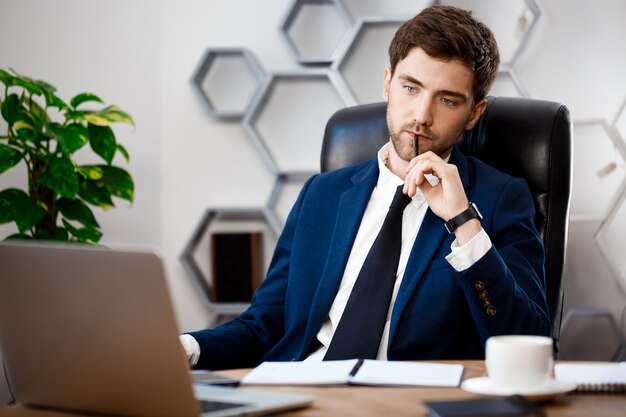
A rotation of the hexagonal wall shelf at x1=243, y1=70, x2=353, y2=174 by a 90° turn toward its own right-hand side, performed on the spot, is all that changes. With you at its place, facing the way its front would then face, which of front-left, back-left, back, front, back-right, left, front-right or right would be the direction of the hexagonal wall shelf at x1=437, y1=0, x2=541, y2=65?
back

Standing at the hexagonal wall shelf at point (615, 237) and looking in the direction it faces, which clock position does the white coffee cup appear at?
The white coffee cup is roughly at 12 o'clock from the hexagonal wall shelf.

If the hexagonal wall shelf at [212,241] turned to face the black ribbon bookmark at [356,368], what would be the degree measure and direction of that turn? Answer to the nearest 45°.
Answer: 0° — it already faces it

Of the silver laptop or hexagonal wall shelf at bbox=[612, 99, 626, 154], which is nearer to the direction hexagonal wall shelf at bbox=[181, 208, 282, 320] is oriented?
the silver laptop

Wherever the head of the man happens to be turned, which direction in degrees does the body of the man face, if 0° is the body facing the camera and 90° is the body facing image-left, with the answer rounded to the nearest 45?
approximately 45°

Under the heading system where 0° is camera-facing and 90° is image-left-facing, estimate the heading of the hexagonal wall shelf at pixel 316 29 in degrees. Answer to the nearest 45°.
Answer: approximately 0°
